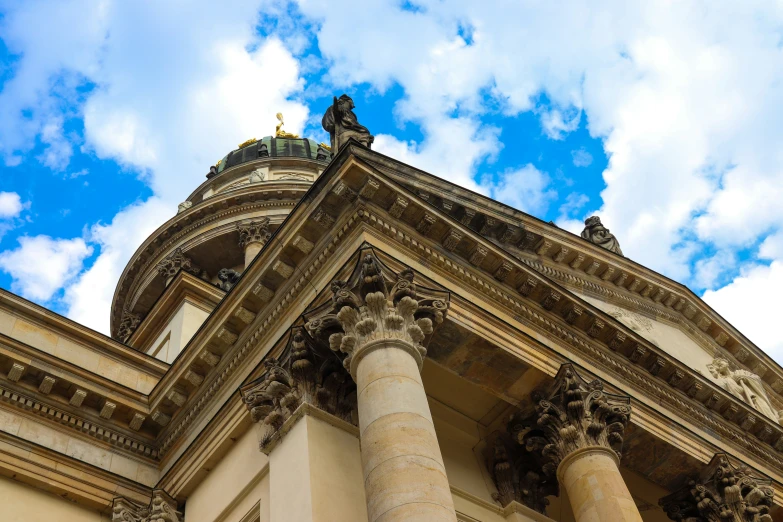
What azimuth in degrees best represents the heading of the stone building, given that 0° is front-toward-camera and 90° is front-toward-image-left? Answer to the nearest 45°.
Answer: approximately 315°
